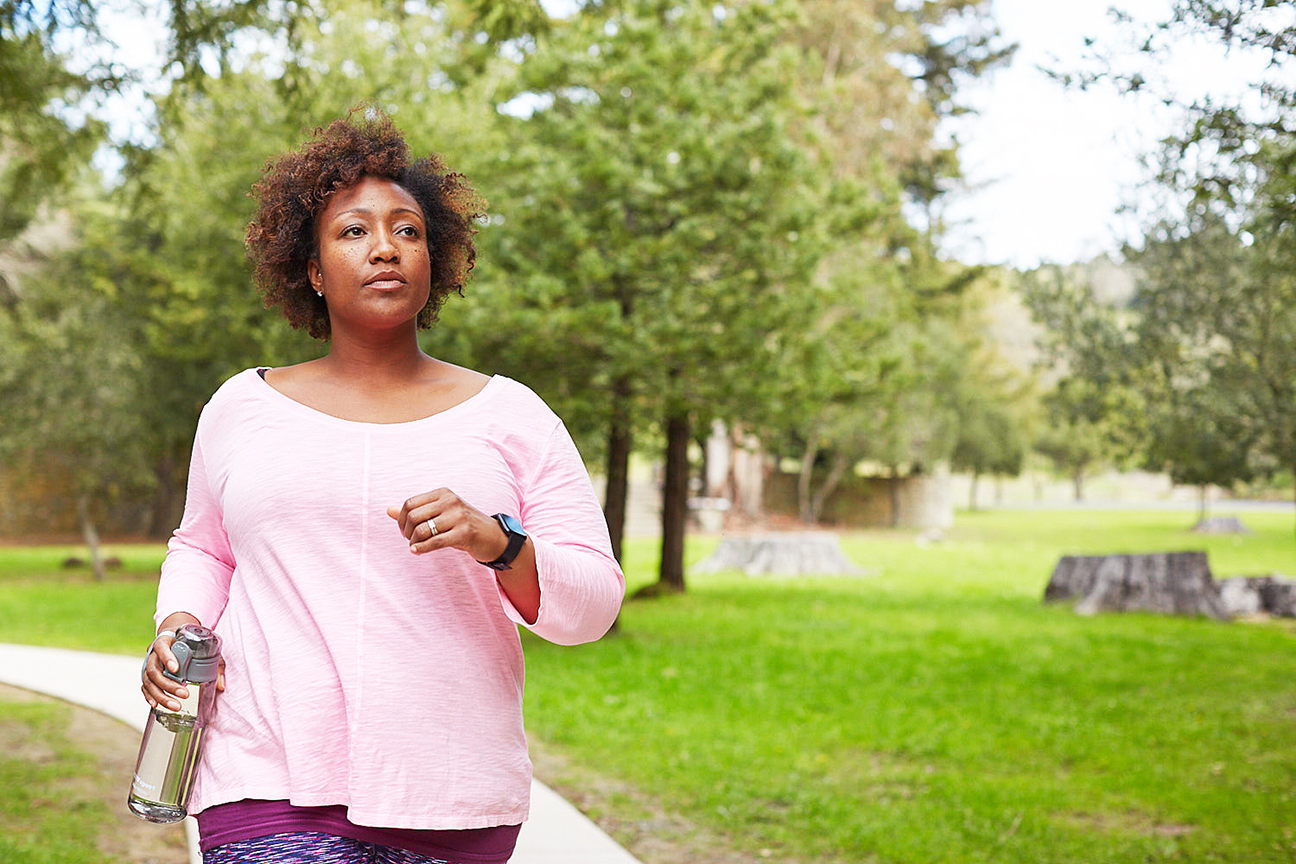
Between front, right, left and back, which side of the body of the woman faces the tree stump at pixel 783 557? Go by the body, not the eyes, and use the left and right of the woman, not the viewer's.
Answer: back

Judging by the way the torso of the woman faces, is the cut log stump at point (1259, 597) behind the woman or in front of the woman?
behind

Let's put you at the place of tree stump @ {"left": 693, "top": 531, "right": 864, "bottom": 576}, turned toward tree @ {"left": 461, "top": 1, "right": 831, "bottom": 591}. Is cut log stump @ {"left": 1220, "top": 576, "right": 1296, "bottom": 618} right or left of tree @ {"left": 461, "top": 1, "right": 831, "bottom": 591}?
left

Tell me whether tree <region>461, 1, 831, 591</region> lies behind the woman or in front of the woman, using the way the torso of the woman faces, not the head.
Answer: behind

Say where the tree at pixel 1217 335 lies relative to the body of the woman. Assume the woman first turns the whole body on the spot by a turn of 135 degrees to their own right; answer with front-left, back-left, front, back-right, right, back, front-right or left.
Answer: right

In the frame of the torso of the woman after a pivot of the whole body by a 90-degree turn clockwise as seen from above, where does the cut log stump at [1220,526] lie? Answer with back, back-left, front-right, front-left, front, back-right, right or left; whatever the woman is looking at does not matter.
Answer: back-right

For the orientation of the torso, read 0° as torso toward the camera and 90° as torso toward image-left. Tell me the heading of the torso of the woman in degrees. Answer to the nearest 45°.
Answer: approximately 0°

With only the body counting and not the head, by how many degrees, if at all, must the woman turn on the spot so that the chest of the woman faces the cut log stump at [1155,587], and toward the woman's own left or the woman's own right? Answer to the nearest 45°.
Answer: approximately 135° to the woman's own left

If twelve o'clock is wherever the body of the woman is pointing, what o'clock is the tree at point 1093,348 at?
The tree is roughly at 7 o'clock from the woman.
